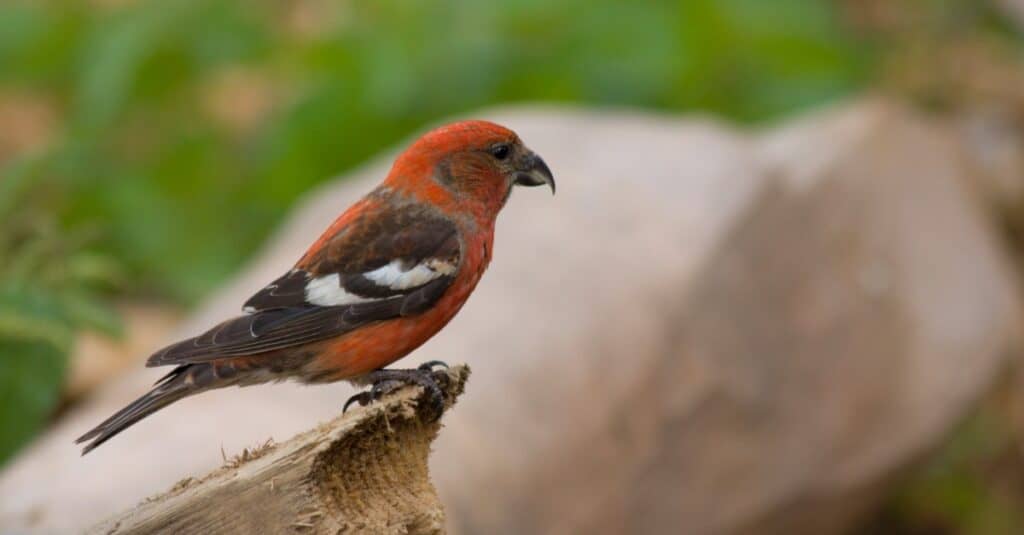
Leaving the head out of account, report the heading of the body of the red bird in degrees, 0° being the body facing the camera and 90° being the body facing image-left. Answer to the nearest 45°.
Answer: approximately 270°

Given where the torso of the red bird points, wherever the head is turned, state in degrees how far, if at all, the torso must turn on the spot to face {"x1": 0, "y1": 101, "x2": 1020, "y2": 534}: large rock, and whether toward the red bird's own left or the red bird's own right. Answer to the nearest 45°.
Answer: approximately 45° to the red bird's own left
